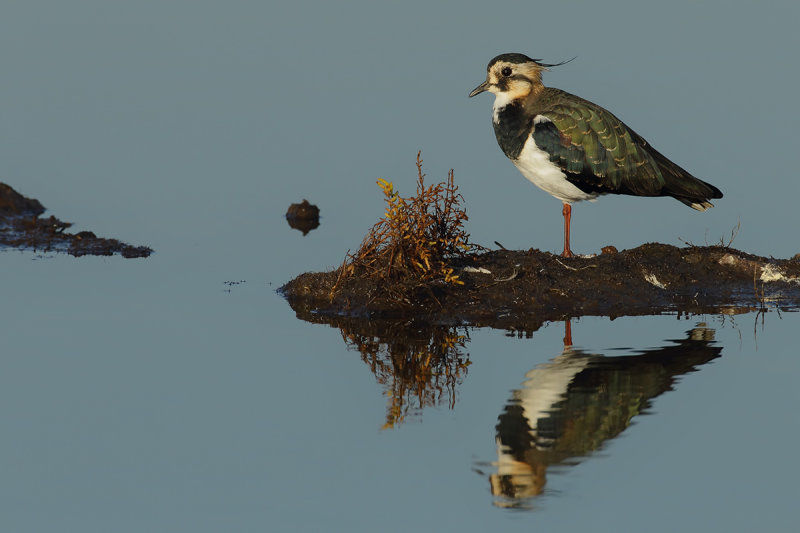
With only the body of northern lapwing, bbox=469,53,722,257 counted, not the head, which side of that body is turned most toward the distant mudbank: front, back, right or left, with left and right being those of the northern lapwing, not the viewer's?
front

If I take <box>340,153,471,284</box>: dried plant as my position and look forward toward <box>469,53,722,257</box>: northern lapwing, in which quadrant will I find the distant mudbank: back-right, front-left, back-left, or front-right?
back-left

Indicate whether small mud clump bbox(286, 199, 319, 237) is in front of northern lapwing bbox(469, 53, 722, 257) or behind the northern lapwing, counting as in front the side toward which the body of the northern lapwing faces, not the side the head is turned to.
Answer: in front

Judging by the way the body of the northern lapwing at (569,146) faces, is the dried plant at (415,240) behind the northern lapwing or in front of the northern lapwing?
in front

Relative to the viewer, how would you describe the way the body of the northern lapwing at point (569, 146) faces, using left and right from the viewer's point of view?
facing to the left of the viewer
